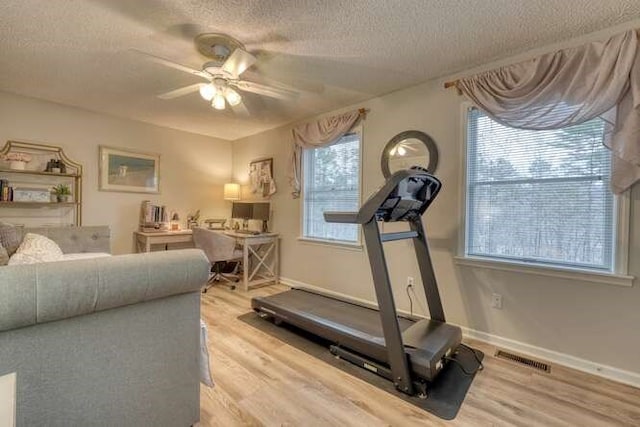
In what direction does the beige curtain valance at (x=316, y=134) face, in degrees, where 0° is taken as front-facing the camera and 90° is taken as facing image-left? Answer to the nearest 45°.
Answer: approximately 45°

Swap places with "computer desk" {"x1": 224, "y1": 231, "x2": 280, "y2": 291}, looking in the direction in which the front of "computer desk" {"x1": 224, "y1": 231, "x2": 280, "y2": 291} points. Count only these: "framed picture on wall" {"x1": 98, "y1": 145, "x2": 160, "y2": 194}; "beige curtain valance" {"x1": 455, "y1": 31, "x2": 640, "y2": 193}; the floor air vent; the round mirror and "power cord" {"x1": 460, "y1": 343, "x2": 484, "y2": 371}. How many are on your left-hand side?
4

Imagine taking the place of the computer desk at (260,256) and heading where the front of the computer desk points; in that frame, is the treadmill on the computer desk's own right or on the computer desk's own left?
on the computer desk's own left

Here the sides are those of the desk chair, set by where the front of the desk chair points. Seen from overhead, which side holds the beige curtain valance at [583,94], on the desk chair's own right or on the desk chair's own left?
on the desk chair's own right

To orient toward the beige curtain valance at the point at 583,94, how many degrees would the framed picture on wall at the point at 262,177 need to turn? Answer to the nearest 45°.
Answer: approximately 90° to its left

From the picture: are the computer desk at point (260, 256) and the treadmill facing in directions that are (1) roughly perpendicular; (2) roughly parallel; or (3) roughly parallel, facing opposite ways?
roughly perpendicular

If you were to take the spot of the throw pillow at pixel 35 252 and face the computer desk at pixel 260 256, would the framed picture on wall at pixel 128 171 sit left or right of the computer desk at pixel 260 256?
left

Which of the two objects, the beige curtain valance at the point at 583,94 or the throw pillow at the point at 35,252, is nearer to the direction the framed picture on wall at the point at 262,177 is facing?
the throw pillow

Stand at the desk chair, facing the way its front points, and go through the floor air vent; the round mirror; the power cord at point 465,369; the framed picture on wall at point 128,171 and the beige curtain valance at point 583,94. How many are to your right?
4

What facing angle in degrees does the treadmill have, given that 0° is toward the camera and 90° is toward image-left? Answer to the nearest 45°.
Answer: approximately 315°

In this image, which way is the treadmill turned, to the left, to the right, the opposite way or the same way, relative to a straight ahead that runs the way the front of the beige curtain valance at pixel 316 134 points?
to the left

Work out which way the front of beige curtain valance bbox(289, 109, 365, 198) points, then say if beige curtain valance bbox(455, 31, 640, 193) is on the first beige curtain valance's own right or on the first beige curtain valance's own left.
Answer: on the first beige curtain valance's own left
